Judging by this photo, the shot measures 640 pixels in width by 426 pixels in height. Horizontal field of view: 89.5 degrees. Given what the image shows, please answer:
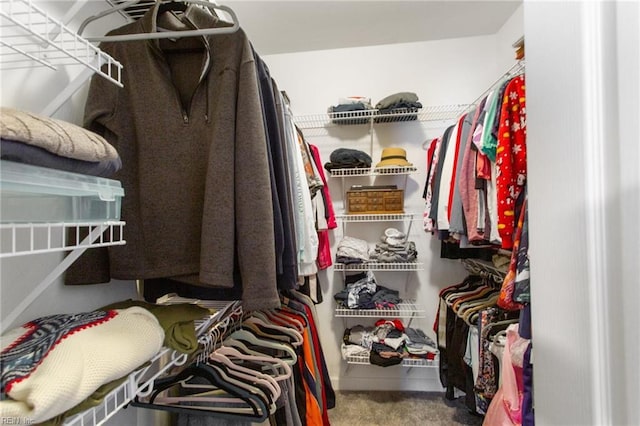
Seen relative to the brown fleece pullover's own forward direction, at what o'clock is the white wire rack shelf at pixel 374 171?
The white wire rack shelf is roughly at 8 o'clock from the brown fleece pullover.

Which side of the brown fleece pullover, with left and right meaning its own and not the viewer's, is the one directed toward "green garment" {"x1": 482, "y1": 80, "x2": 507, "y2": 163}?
left

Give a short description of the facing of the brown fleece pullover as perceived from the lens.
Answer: facing the viewer

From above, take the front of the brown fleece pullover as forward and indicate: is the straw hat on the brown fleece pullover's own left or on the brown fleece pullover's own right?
on the brown fleece pullover's own left

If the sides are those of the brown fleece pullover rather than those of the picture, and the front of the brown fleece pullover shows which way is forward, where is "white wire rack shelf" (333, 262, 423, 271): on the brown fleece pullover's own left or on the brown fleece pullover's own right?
on the brown fleece pullover's own left

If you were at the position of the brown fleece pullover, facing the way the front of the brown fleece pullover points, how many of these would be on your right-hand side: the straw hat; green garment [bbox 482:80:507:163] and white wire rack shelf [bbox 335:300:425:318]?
0
